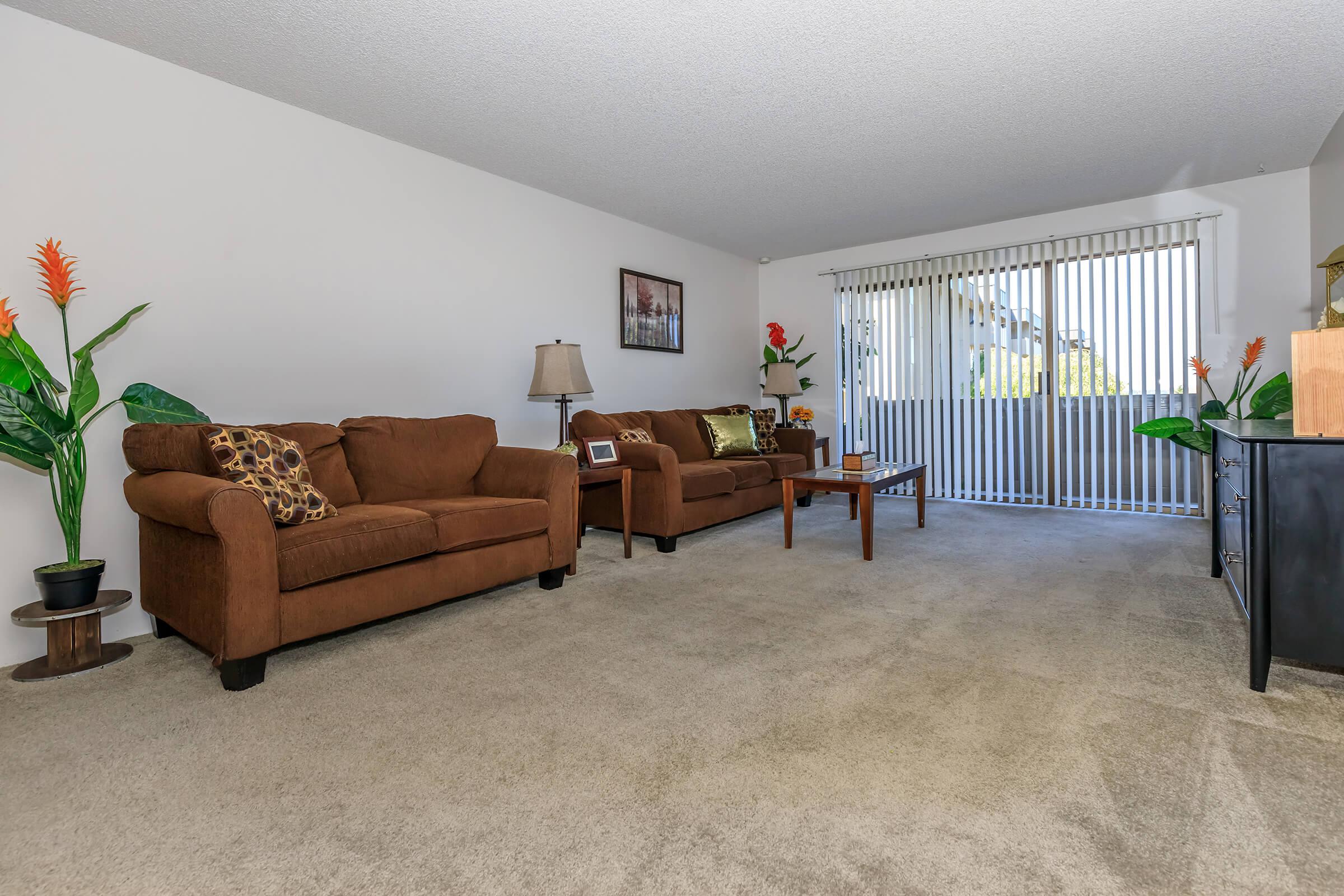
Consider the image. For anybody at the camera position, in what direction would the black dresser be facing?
facing to the left of the viewer

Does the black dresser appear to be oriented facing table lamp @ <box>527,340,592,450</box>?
yes

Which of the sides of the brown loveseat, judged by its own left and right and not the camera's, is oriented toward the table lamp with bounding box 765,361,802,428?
left

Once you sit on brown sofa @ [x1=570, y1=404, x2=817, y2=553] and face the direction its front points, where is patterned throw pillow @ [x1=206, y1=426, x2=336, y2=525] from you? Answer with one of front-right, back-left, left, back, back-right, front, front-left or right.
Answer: right

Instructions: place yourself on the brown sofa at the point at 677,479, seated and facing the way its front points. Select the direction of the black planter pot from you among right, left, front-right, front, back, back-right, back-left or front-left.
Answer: right

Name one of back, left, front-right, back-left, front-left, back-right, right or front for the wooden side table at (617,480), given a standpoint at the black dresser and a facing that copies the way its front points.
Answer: front

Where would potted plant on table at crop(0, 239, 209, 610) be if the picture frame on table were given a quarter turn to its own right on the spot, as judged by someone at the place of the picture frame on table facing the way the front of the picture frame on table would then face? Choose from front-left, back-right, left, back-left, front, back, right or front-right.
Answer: front

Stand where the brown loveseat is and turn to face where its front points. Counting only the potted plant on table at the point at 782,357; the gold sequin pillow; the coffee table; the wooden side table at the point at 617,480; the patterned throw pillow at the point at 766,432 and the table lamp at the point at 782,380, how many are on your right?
0

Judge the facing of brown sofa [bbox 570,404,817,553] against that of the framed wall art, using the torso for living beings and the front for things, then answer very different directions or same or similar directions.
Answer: same or similar directions

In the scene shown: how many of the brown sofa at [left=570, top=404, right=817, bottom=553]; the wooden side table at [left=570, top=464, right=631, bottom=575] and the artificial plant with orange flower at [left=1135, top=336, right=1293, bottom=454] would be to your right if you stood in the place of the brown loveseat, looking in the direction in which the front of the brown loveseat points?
0

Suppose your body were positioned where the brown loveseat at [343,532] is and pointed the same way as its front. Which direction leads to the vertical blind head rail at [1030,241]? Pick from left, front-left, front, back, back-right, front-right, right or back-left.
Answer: front-left

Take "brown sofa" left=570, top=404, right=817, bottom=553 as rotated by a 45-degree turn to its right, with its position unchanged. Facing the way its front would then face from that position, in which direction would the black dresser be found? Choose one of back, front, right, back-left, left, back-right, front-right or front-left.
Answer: front-left

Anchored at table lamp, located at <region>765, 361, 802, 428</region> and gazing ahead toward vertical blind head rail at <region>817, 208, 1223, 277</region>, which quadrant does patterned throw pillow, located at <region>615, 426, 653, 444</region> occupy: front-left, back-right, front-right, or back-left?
back-right

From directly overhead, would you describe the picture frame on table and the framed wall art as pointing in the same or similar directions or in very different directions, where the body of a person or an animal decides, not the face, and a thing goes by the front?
same or similar directions

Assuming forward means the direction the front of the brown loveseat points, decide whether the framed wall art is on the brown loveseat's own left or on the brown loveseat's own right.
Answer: on the brown loveseat's own left

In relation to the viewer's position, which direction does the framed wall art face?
facing the viewer and to the right of the viewer
